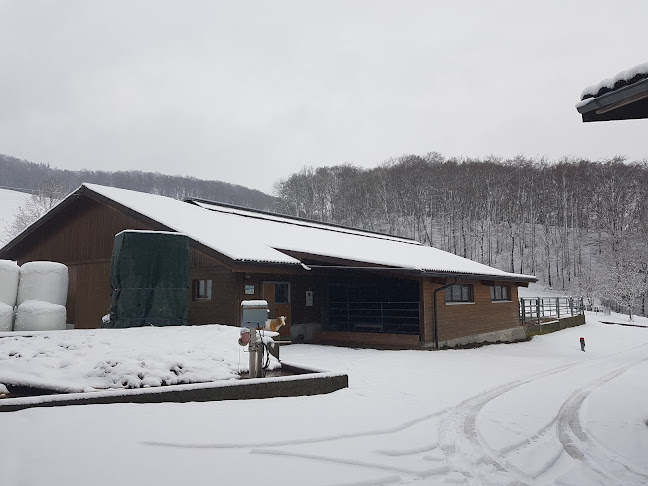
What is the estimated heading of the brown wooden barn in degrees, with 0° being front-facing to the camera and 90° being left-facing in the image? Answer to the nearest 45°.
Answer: approximately 315°

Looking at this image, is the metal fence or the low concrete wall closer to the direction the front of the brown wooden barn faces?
the low concrete wall
